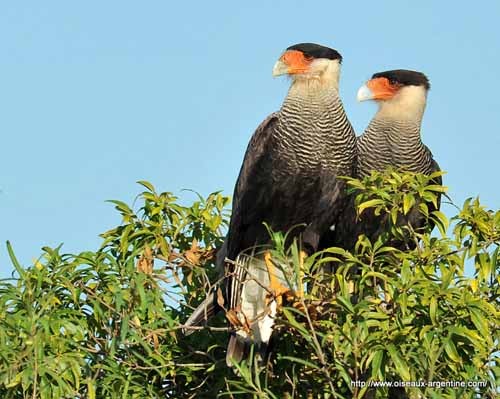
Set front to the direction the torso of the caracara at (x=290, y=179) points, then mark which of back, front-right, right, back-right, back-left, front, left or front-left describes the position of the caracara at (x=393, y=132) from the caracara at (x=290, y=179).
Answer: left

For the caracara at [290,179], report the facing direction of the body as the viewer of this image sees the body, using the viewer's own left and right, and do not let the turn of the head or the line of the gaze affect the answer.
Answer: facing the viewer and to the right of the viewer
